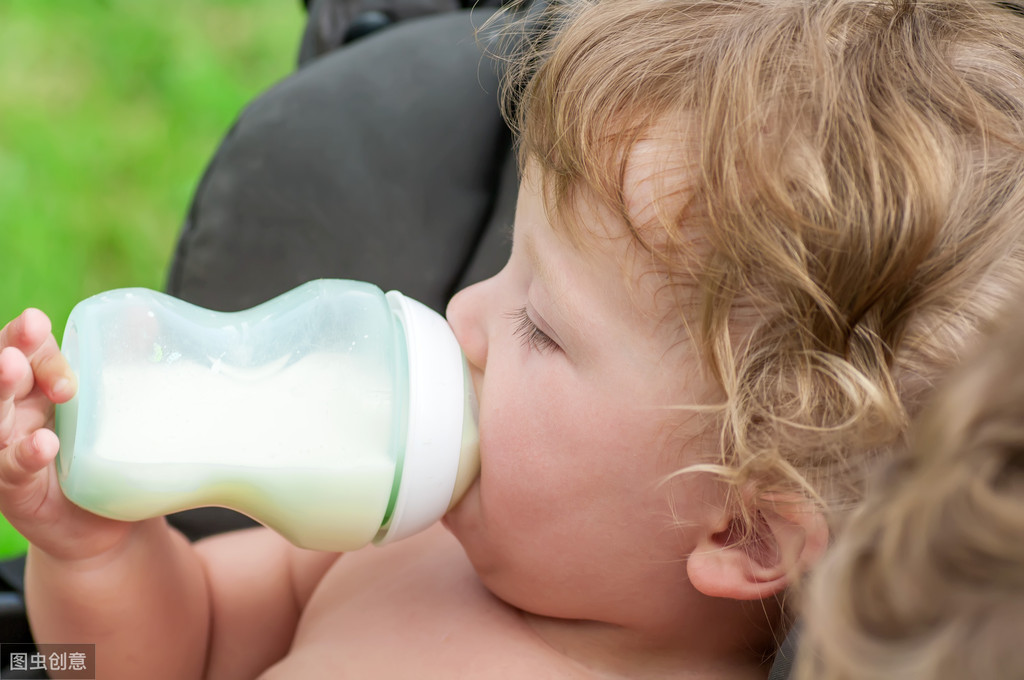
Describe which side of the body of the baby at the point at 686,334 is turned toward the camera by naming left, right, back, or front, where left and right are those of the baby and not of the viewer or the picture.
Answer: left

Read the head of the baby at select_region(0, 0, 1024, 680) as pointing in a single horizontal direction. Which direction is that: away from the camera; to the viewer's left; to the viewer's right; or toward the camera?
to the viewer's left
